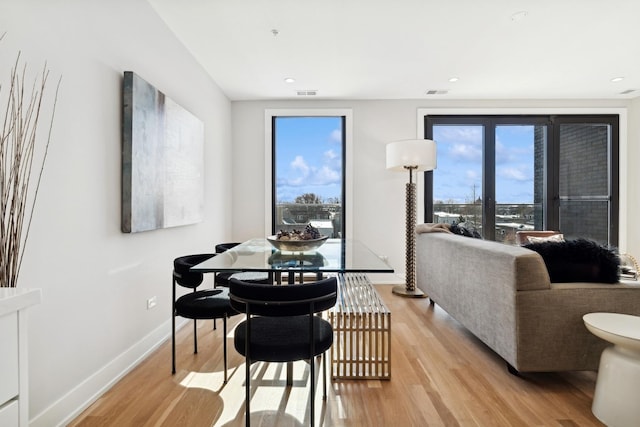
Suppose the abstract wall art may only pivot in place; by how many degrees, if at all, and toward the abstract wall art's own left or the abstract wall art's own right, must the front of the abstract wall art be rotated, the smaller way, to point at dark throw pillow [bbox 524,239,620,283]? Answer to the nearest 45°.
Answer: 0° — it already faces it

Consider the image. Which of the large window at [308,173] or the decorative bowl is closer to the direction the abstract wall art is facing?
the decorative bowl

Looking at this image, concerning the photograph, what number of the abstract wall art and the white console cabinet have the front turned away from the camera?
0

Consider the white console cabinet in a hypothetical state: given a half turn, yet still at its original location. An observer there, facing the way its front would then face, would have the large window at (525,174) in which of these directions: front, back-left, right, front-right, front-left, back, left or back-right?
back-right

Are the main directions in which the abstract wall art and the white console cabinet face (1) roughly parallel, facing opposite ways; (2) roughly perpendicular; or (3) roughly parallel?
roughly parallel

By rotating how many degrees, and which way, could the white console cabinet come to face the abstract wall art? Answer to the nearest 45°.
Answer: approximately 90° to its left

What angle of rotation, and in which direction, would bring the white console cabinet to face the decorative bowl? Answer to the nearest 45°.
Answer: approximately 45° to its left

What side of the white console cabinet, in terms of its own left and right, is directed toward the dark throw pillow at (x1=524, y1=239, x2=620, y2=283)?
front

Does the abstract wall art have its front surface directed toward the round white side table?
yes

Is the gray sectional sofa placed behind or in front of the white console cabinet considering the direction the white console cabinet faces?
in front

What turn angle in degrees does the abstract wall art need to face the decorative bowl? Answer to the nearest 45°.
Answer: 0° — it already faces it

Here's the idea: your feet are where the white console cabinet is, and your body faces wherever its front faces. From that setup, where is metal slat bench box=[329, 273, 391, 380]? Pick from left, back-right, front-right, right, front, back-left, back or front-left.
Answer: front-left

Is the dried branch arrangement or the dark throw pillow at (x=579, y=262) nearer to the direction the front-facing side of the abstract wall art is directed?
the dark throw pillow

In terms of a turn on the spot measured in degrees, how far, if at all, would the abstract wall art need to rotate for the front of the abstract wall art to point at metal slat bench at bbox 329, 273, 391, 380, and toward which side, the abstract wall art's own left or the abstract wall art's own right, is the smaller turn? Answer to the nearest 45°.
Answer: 0° — it already faces it

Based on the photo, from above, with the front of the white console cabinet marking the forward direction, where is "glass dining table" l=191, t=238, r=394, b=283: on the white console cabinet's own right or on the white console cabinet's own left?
on the white console cabinet's own left

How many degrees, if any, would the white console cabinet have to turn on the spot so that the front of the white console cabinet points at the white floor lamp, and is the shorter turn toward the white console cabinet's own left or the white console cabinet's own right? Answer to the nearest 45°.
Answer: approximately 45° to the white console cabinet's own left

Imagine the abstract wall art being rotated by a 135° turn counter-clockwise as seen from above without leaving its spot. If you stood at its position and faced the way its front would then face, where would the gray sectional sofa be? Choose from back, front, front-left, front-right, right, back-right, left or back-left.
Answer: back-right

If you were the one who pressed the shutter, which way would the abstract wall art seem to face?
facing the viewer and to the right of the viewer

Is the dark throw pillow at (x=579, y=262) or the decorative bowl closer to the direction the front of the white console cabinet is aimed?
the dark throw pillow
